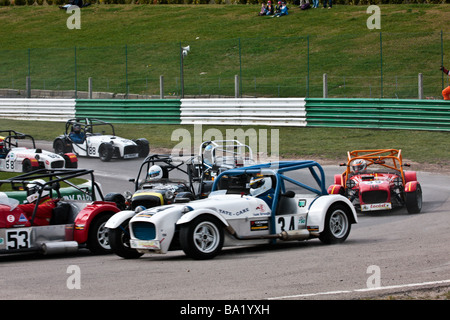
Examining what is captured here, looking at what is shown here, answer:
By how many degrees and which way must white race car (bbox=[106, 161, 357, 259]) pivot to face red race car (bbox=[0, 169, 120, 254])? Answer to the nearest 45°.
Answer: approximately 45° to its right

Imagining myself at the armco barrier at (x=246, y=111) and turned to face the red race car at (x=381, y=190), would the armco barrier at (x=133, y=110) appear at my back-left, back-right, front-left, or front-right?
back-right

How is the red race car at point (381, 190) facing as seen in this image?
toward the camera

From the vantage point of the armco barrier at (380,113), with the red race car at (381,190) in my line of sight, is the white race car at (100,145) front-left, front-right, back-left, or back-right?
front-right

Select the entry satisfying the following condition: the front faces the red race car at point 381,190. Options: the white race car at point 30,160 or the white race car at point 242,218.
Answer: the white race car at point 30,160

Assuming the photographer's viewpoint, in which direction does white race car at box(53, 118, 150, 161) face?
facing the viewer and to the right of the viewer

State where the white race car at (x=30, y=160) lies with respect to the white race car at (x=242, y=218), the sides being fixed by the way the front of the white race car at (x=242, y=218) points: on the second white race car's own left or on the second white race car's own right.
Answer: on the second white race car's own right

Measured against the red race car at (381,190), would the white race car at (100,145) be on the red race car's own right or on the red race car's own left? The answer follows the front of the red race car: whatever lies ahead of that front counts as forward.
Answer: on the red race car's own right

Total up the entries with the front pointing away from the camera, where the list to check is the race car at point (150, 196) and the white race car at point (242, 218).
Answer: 0

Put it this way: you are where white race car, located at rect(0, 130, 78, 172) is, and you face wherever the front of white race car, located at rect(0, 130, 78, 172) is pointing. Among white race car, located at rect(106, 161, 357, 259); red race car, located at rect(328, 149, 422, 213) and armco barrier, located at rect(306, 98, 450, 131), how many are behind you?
0

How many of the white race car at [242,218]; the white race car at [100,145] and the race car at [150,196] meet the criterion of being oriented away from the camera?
0

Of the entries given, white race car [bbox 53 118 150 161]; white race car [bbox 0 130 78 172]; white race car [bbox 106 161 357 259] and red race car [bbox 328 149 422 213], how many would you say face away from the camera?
0

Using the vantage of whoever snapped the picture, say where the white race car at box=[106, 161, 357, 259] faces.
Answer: facing the viewer and to the left of the viewer
